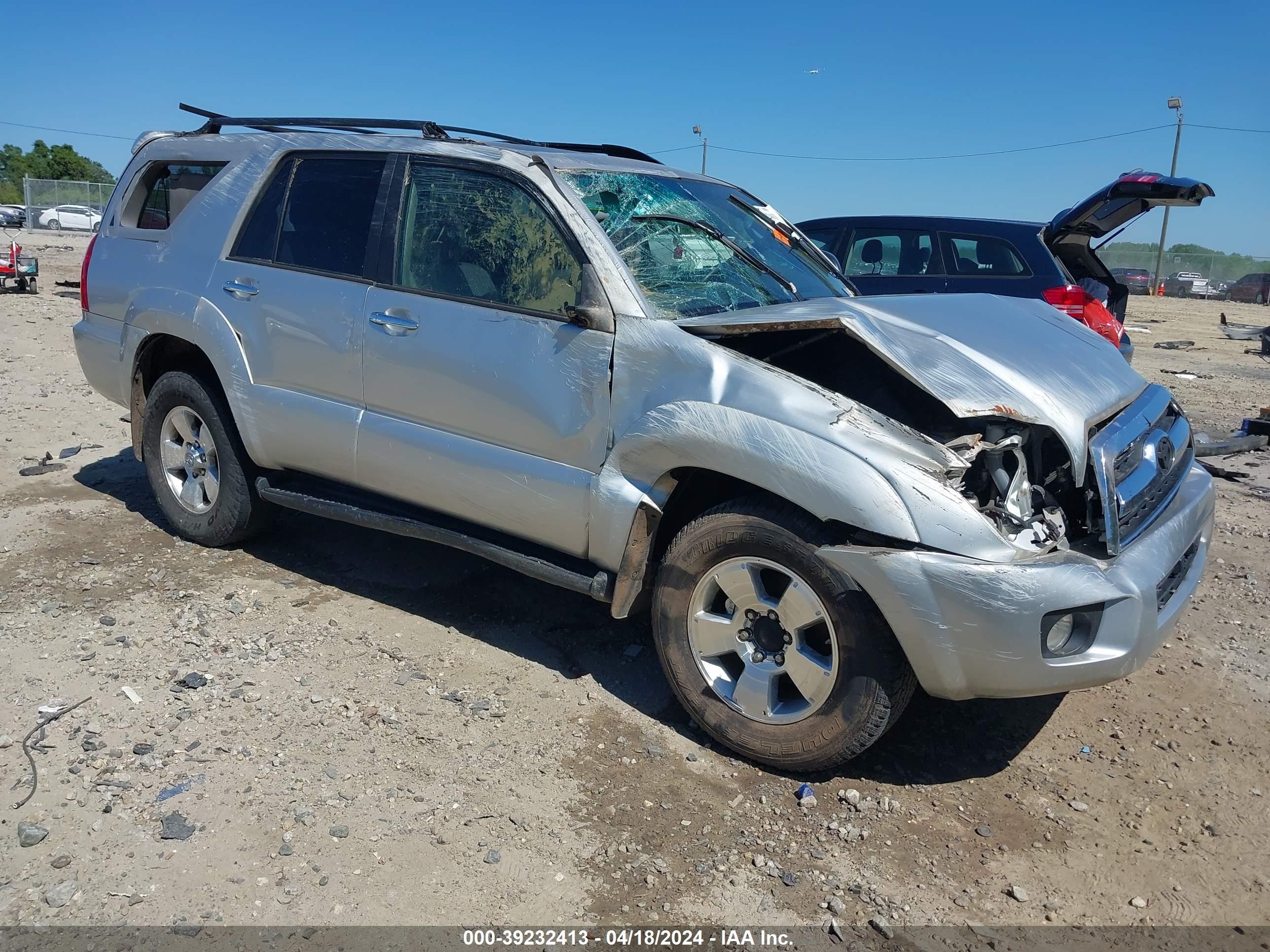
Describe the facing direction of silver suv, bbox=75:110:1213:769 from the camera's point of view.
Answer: facing the viewer and to the right of the viewer

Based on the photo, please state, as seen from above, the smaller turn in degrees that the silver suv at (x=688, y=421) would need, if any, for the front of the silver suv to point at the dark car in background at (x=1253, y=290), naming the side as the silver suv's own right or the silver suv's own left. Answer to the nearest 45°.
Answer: approximately 90° to the silver suv's own left

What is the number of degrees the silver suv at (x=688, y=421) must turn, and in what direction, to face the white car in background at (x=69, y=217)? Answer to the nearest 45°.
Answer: approximately 180°

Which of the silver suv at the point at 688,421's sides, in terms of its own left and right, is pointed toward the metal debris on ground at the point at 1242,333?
left

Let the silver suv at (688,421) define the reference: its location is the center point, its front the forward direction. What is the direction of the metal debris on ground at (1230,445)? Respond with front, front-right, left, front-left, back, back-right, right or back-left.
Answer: left

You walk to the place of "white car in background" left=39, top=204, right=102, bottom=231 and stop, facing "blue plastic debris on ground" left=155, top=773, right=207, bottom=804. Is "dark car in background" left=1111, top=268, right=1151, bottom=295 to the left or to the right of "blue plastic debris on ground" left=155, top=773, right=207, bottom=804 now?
left

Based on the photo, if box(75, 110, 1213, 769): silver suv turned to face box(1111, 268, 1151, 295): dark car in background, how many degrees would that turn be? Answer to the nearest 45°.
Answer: approximately 90° to its left

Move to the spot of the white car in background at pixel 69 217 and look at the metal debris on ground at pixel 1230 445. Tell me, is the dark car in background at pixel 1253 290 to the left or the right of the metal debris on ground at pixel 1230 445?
left
